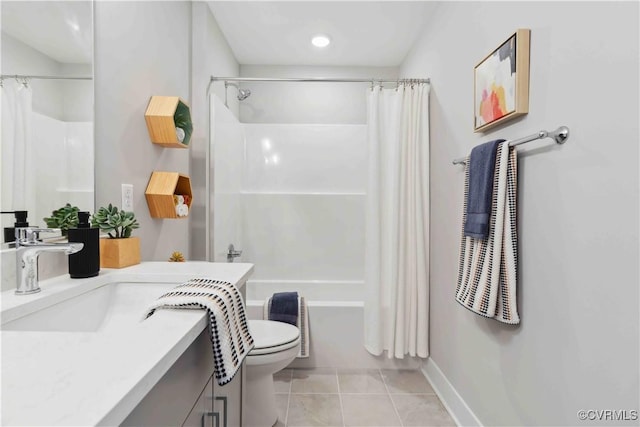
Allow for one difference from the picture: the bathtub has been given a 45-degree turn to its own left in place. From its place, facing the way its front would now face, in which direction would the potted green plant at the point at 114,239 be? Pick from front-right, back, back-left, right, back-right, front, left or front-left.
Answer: right

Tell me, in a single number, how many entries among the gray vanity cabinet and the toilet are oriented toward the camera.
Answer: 0

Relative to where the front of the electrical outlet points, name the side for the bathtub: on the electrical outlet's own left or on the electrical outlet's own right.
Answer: on the electrical outlet's own left

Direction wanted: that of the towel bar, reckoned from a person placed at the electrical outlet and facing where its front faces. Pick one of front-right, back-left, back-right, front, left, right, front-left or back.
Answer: front

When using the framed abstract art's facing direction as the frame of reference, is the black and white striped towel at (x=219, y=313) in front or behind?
in front

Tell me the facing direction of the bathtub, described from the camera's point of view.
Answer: facing the viewer

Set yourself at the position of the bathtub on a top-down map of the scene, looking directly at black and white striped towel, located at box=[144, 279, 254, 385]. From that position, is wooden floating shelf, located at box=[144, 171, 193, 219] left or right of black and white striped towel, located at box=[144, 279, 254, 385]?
right

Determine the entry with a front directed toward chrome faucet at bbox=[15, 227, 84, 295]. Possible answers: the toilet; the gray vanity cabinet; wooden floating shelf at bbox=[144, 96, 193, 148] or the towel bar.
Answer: the towel bar

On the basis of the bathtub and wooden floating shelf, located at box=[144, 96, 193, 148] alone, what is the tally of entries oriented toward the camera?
1

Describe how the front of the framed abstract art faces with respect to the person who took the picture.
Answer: facing the viewer and to the left of the viewer

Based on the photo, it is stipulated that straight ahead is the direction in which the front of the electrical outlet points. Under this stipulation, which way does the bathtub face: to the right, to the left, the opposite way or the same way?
to the right

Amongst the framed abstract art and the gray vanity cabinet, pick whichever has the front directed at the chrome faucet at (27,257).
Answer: the framed abstract art

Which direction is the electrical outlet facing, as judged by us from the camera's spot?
facing the viewer and to the right of the viewer

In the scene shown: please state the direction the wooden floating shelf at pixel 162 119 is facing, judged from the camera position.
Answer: facing to the right of the viewer

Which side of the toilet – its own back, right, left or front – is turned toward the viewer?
right
